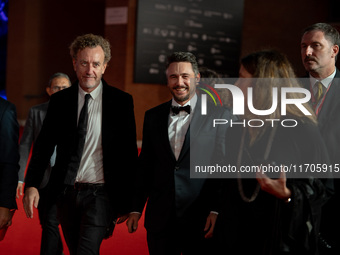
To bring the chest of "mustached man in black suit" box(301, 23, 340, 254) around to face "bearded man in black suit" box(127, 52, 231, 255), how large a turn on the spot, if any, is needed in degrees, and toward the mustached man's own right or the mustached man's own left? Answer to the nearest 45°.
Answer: approximately 45° to the mustached man's own right

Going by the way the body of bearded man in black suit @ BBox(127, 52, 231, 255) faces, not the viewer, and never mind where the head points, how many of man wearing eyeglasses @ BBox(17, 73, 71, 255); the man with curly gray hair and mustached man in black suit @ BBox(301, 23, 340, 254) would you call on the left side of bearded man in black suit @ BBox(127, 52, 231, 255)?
1

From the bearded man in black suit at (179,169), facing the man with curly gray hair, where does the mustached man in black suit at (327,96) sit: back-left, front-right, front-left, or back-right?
back-right

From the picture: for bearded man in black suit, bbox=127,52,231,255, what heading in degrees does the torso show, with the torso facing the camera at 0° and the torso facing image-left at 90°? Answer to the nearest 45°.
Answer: approximately 0°

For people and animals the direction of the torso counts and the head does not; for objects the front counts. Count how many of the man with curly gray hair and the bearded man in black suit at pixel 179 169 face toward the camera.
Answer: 2

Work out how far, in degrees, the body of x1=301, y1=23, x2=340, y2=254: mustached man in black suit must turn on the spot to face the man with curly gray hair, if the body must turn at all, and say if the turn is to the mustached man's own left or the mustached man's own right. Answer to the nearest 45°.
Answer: approximately 45° to the mustached man's own right

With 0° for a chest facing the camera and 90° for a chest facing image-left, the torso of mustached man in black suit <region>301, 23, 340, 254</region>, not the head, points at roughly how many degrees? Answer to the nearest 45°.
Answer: approximately 45°
